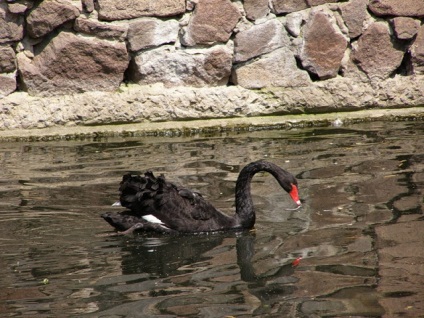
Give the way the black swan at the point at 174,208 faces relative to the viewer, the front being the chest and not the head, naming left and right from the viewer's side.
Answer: facing to the right of the viewer
